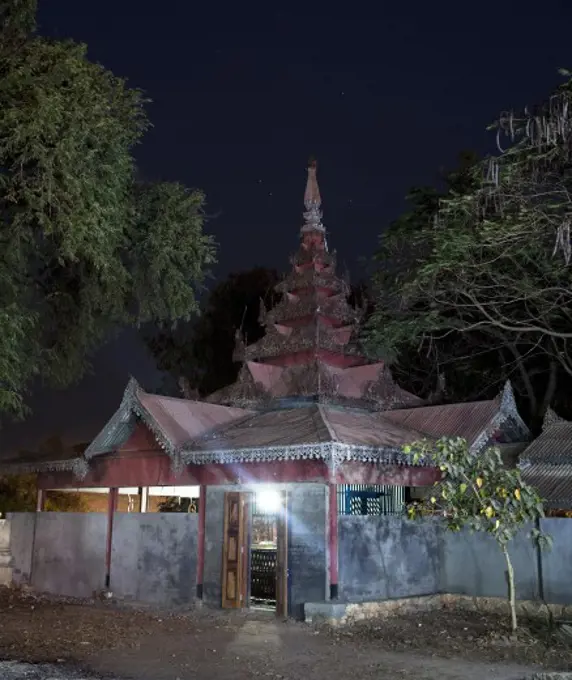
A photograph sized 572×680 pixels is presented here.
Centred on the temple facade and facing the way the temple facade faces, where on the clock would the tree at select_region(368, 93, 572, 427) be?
The tree is roughly at 9 o'clock from the temple facade.

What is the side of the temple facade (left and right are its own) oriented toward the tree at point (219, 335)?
back

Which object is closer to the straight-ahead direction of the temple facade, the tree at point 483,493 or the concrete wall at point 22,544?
the tree

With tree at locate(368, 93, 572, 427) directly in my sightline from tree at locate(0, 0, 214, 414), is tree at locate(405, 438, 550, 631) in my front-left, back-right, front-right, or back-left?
front-right

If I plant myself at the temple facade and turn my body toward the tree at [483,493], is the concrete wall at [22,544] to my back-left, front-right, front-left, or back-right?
back-right

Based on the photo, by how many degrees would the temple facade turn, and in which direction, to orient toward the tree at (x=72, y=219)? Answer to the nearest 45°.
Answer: approximately 45° to its right

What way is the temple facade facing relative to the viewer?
toward the camera

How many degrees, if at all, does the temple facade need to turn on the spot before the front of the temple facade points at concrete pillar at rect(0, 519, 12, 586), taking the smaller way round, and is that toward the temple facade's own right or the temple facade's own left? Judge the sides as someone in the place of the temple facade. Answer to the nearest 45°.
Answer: approximately 135° to the temple facade's own right

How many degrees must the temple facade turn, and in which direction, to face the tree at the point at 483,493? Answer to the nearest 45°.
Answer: approximately 45° to its left

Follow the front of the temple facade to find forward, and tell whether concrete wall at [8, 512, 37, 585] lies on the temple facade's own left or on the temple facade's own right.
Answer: on the temple facade's own right

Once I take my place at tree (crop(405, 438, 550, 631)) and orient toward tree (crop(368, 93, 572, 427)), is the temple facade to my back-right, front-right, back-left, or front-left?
front-left
